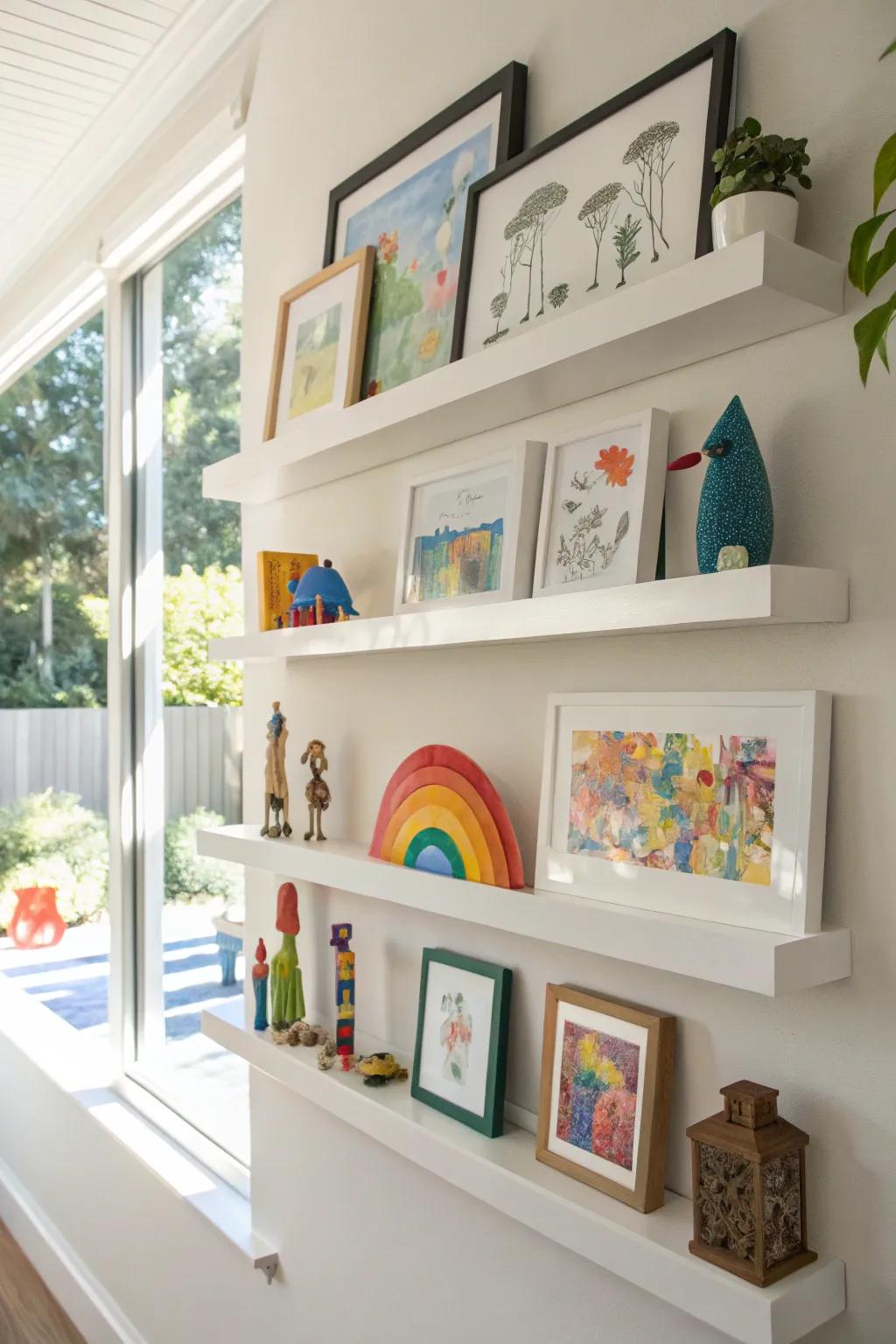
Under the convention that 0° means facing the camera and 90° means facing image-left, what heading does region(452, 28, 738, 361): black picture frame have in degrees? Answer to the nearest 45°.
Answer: approximately 45°

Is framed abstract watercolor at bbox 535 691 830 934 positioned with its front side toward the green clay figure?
no

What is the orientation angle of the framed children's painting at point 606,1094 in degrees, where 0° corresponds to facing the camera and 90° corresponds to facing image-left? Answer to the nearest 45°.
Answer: approximately 45°

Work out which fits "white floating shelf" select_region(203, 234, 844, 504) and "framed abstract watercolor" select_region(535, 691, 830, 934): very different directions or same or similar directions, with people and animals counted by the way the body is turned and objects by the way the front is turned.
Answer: same or similar directions

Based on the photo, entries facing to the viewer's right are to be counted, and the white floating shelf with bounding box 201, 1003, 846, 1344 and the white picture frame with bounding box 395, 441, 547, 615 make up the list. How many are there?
0

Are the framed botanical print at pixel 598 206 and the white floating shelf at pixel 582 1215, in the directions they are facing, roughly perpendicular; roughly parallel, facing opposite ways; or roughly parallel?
roughly parallel

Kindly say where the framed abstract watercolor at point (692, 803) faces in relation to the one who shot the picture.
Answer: facing the viewer and to the left of the viewer

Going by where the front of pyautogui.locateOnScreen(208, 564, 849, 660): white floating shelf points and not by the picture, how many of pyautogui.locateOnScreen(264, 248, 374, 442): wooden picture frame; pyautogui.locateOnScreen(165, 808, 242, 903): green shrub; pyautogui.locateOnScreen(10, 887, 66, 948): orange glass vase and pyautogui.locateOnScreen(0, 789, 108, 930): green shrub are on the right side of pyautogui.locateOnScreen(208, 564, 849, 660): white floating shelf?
4

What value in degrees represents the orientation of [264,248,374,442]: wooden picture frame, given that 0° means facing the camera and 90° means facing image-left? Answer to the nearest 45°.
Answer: approximately 45°

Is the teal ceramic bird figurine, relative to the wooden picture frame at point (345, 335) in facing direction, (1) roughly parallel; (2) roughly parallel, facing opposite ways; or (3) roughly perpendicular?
roughly perpendicular

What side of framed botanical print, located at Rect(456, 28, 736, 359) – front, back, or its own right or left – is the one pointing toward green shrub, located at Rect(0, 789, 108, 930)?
right
